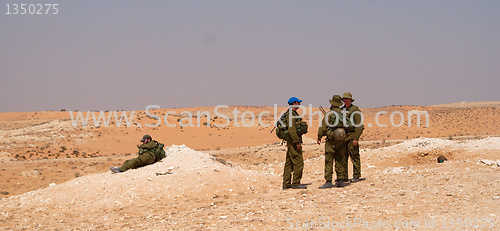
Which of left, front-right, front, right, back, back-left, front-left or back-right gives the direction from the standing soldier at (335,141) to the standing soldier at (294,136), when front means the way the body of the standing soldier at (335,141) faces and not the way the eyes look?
front-left

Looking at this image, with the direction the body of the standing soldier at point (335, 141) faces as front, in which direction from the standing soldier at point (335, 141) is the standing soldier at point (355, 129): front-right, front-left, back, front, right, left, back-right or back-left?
right

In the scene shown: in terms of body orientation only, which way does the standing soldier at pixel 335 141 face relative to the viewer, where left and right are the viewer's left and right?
facing away from the viewer and to the left of the viewer
